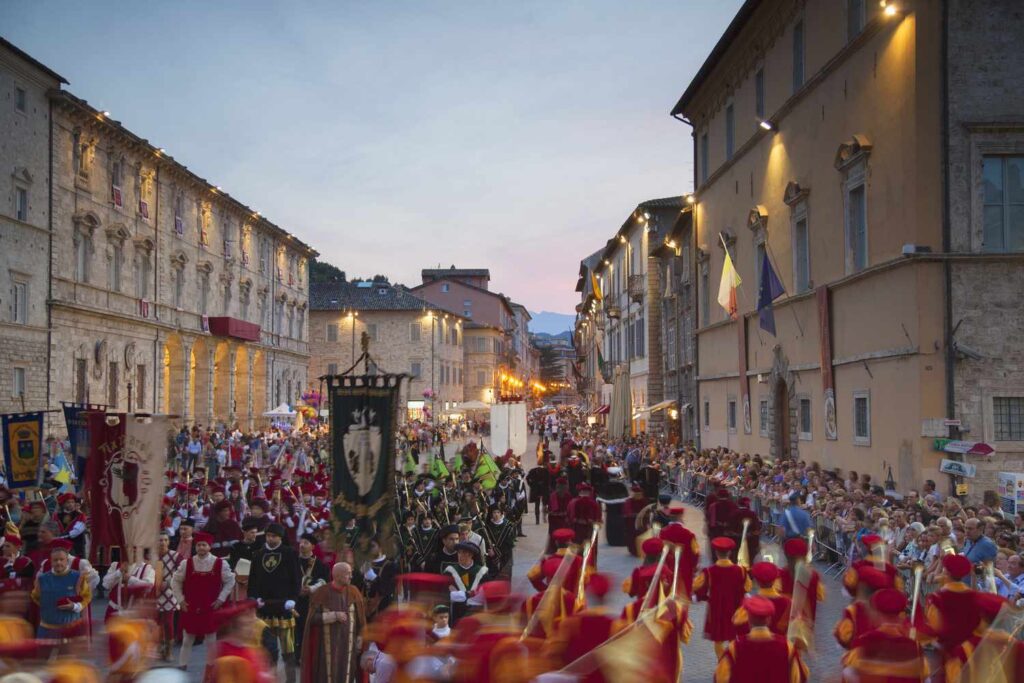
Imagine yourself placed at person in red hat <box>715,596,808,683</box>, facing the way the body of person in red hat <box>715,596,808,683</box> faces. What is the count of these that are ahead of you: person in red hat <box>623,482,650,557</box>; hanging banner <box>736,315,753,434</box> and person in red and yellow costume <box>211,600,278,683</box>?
2

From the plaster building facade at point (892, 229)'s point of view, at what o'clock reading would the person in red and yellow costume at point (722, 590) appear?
The person in red and yellow costume is roughly at 11 o'clock from the plaster building facade.

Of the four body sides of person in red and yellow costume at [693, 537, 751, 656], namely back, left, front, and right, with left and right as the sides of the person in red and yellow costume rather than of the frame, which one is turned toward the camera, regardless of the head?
back

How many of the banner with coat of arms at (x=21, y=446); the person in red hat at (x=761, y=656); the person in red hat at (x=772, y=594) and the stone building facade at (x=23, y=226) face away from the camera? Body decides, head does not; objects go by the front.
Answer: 2

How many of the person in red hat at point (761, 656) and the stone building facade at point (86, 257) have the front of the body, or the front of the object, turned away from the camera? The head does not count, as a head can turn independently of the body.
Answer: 1
